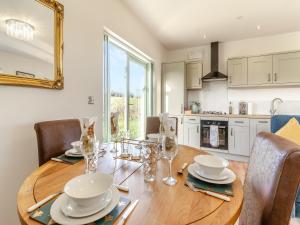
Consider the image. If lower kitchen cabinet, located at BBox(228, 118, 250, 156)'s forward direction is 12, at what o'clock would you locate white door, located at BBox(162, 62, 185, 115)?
The white door is roughly at 3 o'clock from the lower kitchen cabinet.

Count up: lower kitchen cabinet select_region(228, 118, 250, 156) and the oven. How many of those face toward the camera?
2

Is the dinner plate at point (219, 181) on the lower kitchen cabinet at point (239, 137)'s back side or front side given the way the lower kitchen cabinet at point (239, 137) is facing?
on the front side

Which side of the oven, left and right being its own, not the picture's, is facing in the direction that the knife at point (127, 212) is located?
front

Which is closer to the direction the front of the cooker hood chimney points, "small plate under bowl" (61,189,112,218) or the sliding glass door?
the small plate under bowl

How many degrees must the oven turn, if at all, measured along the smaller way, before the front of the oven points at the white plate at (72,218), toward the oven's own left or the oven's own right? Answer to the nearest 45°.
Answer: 0° — it already faces it

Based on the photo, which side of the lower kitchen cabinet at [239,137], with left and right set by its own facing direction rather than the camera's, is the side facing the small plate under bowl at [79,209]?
front
